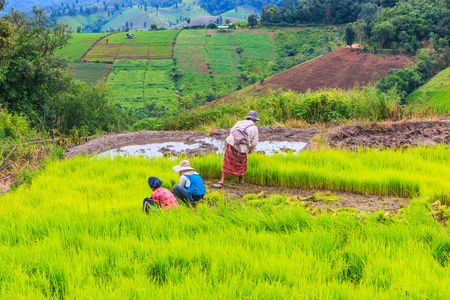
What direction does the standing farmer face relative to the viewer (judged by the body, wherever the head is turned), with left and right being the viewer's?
facing away from the viewer and to the right of the viewer

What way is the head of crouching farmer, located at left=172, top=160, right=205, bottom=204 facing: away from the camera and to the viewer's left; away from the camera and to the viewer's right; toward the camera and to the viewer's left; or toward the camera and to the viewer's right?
away from the camera and to the viewer's left

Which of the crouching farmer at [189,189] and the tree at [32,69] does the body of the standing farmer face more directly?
the tree

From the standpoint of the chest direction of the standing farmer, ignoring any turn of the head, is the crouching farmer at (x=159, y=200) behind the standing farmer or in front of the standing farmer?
behind

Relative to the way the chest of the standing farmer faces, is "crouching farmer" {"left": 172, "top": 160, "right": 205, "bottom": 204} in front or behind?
behind

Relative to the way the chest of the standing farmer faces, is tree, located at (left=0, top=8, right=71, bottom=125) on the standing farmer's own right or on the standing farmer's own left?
on the standing farmer's own left

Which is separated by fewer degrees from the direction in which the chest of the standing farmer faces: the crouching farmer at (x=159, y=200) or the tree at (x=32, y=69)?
the tree
